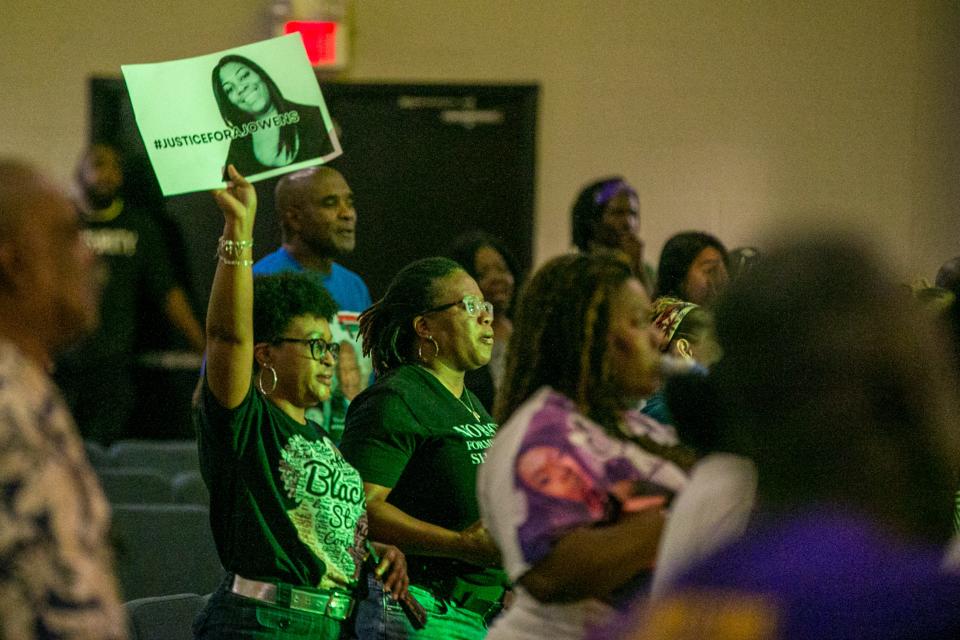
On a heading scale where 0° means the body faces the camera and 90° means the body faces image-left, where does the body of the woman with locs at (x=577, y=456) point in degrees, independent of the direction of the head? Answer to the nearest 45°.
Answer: approximately 270°

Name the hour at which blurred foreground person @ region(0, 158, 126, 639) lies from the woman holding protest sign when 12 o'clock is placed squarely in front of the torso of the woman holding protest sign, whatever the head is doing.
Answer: The blurred foreground person is roughly at 2 o'clock from the woman holding protest sign.

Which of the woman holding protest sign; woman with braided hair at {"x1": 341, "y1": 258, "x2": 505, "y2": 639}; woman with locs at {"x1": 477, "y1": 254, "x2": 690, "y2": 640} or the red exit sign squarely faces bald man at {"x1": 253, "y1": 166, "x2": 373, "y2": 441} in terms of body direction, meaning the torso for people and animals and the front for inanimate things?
the red exit sign

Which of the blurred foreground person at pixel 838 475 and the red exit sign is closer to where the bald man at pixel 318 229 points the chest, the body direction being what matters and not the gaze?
the blurred foreground person

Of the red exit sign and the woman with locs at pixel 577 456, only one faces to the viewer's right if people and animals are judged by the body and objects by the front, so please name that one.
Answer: the woman with locs

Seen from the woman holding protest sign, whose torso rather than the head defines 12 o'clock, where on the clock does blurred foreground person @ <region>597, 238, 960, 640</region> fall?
The blurred foreground person is roughly at 1 o'clock from the woman holding protest sign.

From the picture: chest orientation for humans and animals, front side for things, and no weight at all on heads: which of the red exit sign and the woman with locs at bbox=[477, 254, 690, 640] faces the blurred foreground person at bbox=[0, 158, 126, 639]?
the red exit sign

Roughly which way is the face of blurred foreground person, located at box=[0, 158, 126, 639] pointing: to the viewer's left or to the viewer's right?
to the viewer's right

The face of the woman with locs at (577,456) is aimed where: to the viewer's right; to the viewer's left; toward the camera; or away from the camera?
to the viewer's right

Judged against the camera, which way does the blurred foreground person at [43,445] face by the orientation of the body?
to the viewer's right

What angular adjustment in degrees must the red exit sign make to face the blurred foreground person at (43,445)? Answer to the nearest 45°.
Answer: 0° — it already faces them
